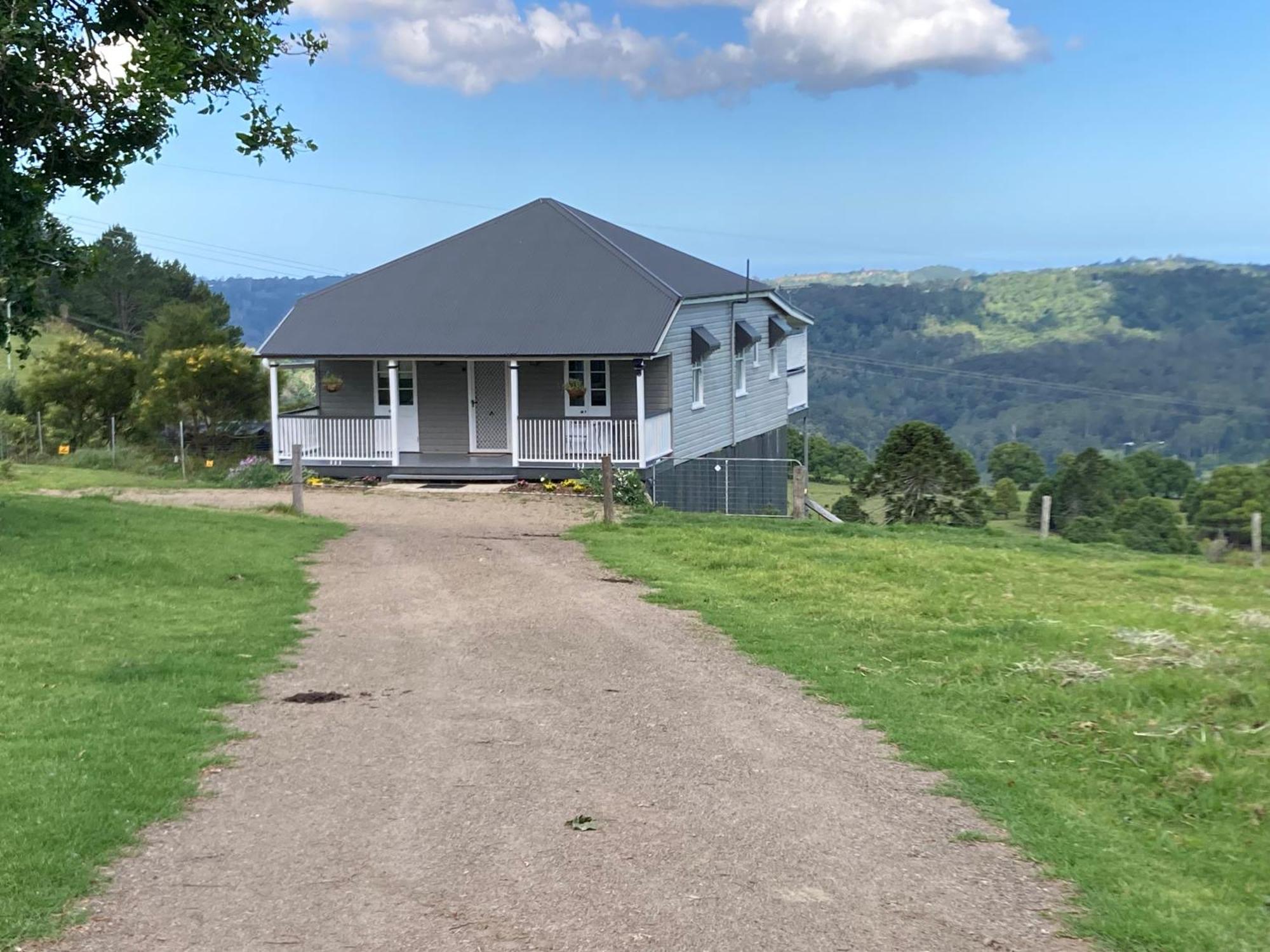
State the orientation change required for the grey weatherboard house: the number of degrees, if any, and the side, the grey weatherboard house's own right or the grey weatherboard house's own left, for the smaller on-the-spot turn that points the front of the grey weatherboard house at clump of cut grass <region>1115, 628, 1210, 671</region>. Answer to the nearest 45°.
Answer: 0° — it already faces it

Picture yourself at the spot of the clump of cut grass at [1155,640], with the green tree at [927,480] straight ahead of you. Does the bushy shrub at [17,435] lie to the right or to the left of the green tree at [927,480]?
left

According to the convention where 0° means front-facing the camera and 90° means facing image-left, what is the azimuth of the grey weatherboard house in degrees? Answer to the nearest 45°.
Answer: approximately 0°

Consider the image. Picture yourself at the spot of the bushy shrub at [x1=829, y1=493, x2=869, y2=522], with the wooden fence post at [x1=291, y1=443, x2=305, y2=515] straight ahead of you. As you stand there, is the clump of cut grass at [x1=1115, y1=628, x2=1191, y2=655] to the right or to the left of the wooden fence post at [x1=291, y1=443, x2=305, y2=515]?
left

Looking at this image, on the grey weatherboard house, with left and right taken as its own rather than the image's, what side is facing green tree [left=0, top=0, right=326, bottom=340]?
front

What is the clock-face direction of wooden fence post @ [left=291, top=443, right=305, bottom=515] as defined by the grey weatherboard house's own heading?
The wooden fence post is roughly at 1 o'clock from the grey weatherboard house.

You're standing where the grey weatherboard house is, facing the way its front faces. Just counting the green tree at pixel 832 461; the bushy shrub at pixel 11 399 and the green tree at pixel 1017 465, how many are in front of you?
0

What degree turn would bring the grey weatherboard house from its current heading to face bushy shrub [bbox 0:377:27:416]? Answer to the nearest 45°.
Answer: approximately 135° to its right

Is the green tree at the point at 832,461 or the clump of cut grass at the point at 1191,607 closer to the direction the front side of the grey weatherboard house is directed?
the clump of cut grass

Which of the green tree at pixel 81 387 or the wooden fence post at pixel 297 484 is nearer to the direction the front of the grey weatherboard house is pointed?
the wooden fence post

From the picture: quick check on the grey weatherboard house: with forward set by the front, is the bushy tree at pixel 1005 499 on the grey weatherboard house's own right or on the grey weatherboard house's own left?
on the grey weatherboard house's own left

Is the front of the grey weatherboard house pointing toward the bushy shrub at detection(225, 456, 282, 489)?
no

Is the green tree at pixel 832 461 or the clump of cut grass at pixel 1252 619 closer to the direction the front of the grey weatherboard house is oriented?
the clump of cut grass

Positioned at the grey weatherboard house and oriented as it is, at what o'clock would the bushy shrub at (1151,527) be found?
The bushy shrub is roughly at 9 o'clock from the grey weatherboard house.

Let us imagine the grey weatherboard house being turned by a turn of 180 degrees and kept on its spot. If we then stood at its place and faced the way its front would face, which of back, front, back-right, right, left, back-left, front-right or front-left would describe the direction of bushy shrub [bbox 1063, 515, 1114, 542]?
right

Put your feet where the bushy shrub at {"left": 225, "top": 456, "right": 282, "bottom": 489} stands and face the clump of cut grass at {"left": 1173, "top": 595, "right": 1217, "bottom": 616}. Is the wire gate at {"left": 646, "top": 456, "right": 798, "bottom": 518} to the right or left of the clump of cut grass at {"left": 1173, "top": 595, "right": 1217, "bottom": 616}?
left

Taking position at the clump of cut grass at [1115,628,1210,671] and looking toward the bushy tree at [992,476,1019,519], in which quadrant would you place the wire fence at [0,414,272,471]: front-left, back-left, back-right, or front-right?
front-left

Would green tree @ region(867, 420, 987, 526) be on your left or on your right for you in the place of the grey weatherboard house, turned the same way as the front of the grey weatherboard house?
on your left

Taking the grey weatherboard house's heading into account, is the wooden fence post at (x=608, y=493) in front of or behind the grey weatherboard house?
in front

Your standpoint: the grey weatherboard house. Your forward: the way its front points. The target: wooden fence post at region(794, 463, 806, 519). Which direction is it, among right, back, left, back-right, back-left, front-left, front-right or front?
front-left
